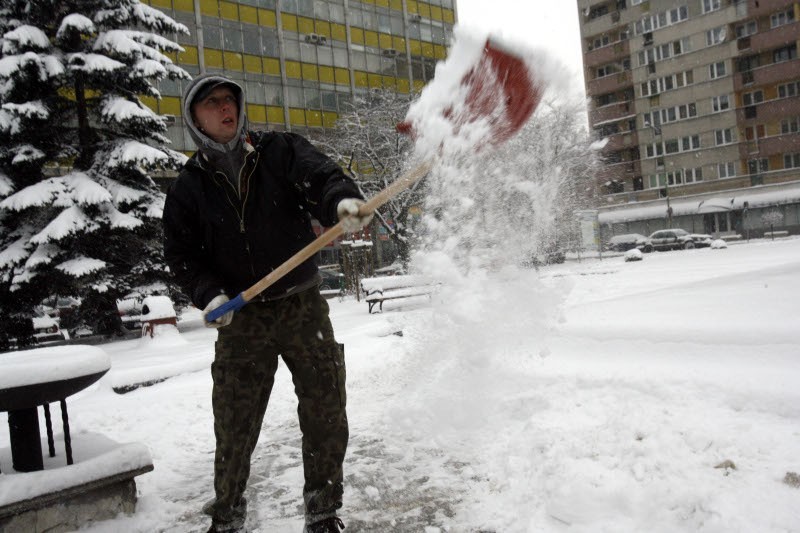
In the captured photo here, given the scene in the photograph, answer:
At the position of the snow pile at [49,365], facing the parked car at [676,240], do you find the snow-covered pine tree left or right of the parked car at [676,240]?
left

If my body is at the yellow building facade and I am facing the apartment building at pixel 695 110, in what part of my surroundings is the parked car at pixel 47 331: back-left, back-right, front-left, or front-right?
back-right

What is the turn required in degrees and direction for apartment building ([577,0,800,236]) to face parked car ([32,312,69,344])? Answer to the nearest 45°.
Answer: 0° — it already faces it

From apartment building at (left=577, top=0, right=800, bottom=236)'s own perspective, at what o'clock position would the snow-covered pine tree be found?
The snow-covered pine tree is roughly at 11 o'clock from the apartment building.

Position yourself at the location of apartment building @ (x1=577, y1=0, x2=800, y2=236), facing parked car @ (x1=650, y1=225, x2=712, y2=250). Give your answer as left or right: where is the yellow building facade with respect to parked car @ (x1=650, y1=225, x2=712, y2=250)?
right

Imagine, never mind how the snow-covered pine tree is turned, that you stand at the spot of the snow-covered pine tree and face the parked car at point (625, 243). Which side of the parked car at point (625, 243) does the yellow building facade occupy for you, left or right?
left

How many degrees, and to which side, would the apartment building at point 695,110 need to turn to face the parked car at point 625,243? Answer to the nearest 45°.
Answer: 0° — it already faces it

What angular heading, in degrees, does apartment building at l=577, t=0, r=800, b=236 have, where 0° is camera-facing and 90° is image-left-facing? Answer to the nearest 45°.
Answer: approximately 45°
